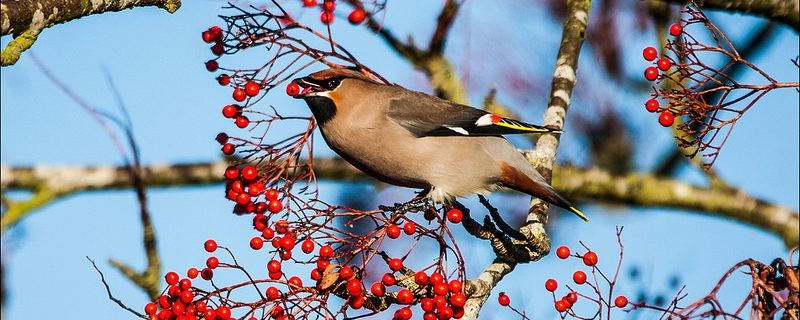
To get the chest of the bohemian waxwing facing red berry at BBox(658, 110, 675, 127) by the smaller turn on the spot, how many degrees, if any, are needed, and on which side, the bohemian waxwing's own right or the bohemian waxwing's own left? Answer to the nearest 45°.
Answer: approximately 135° to the bohemian waxwing's own left

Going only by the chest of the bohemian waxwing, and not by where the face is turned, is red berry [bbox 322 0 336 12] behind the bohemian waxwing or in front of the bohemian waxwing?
in front

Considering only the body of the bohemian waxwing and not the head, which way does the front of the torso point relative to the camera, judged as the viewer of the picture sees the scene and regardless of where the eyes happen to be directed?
to the viewer's left
